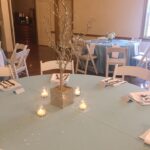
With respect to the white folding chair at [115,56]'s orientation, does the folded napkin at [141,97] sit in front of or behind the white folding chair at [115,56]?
behind

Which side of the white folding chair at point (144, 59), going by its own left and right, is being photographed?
left

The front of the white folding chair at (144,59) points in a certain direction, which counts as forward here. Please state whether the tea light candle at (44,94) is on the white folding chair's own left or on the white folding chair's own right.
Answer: on the white folding chair's own left

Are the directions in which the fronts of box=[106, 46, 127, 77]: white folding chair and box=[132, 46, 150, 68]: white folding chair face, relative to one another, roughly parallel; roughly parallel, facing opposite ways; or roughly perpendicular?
roughly perpendicular

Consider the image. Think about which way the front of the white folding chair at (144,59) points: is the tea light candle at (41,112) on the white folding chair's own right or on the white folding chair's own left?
on the white folding chair's own left

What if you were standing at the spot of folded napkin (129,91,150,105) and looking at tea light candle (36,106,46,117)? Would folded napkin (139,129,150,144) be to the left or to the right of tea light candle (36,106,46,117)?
left

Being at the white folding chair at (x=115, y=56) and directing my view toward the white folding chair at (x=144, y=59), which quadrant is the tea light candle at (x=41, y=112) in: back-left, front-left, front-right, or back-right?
back-right

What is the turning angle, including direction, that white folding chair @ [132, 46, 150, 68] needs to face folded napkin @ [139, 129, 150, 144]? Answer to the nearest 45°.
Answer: approximately 90° to its left

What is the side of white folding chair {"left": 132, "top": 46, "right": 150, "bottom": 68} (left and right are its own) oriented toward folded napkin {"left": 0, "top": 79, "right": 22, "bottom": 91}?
left

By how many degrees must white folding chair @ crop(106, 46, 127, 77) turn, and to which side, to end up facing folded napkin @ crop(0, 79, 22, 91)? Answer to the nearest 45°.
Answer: approximately 180°
